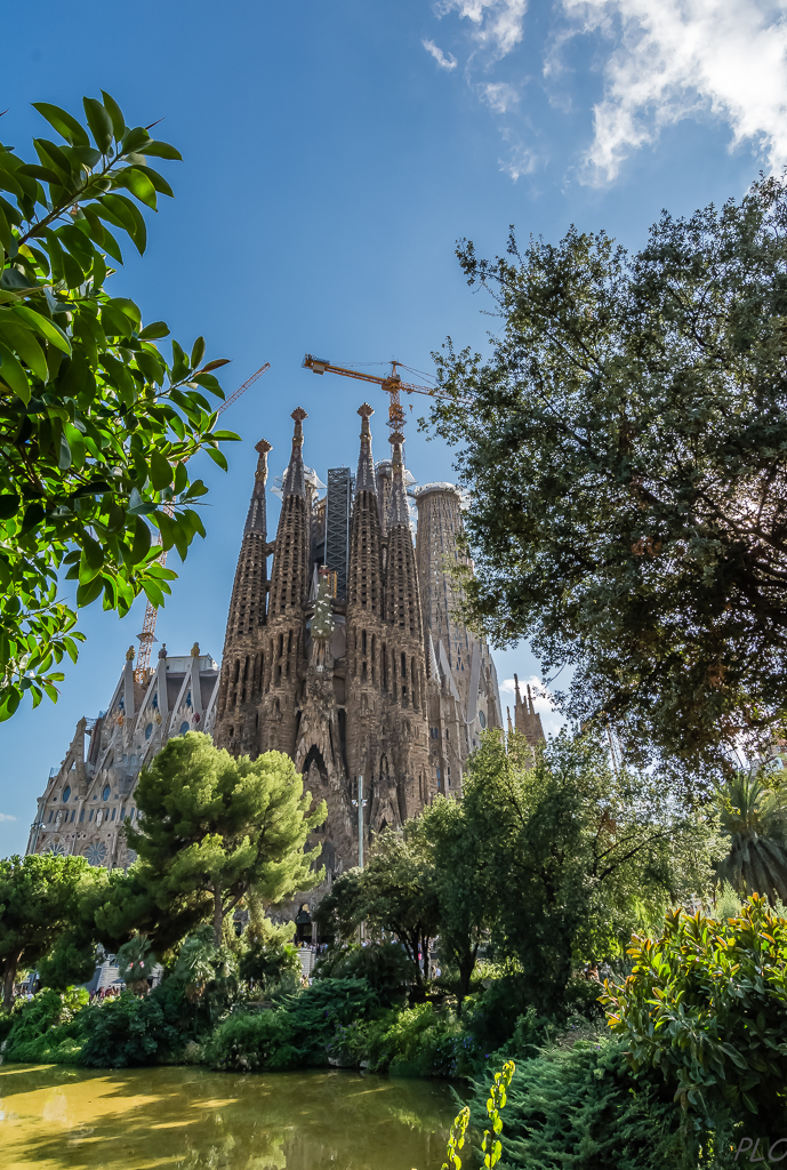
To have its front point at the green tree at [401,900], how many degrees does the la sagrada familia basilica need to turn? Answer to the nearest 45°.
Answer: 0° — it already faces it

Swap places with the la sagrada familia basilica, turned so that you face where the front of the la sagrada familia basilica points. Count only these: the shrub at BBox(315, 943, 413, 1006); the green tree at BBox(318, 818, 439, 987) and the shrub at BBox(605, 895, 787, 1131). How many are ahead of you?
3

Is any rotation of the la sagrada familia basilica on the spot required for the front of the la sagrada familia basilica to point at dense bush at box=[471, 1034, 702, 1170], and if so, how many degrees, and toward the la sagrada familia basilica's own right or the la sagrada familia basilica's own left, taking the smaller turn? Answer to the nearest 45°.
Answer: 0° — it already faces it

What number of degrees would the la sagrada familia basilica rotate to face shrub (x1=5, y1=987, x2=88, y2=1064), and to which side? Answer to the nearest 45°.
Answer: approximately 45° to its right

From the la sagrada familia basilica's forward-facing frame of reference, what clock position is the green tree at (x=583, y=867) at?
The green tree is roughly at 12 o'clock from the la sagrada familia basilica.

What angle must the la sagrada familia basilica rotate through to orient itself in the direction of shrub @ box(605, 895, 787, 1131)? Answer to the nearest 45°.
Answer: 0° — it already faces it

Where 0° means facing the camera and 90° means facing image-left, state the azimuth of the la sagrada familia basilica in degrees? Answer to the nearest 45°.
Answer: approximately 0°

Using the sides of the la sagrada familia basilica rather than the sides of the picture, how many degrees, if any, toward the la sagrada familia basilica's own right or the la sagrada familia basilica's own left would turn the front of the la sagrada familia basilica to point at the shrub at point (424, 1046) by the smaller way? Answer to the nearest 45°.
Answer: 0° — it already faces it

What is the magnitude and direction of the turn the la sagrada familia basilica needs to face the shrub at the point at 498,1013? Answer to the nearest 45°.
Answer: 0° — it already faces it
